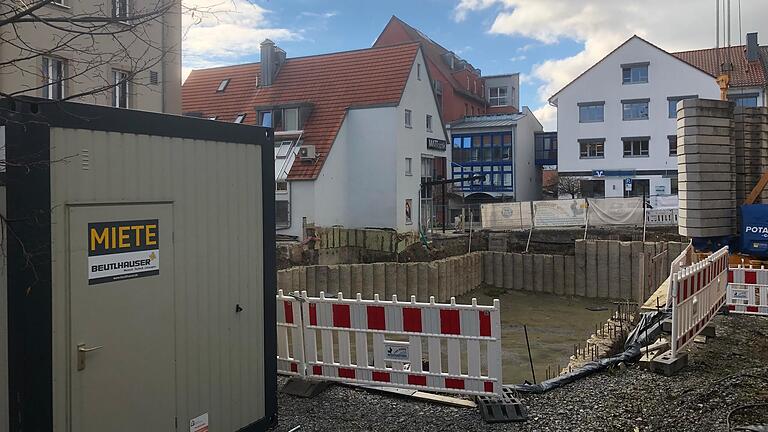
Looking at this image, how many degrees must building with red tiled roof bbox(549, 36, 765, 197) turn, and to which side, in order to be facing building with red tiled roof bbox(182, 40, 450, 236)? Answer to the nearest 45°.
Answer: approximately 45° to its right

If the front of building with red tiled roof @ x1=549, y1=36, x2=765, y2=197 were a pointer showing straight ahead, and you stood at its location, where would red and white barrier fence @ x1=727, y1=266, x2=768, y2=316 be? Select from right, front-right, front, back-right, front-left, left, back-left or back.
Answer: front

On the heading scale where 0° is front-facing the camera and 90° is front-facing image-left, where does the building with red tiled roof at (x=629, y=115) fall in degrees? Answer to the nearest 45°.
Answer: approximately 0°

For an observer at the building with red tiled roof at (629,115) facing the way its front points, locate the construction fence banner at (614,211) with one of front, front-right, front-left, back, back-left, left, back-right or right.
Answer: front

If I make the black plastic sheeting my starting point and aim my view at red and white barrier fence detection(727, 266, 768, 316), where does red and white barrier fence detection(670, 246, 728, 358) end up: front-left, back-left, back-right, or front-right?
front-right

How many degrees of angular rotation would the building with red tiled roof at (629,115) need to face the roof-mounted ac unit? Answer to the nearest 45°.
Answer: approximately 45° to its right

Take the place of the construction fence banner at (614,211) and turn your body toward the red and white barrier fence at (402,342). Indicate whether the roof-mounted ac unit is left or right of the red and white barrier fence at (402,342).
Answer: right

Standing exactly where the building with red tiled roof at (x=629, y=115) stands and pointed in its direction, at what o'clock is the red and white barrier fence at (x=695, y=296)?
The red and white barrier fence is roughly at 12 o'clock from the building with red tiled roof.

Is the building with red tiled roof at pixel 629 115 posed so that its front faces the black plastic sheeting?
yes

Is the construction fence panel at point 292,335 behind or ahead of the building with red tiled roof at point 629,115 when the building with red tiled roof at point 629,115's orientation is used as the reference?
ahead

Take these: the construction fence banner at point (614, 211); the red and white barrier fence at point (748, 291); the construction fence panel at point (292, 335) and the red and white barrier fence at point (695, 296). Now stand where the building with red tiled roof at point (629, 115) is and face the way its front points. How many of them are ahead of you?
4

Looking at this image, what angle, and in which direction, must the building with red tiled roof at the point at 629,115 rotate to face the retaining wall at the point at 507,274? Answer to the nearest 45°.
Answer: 0° — it already faces it
